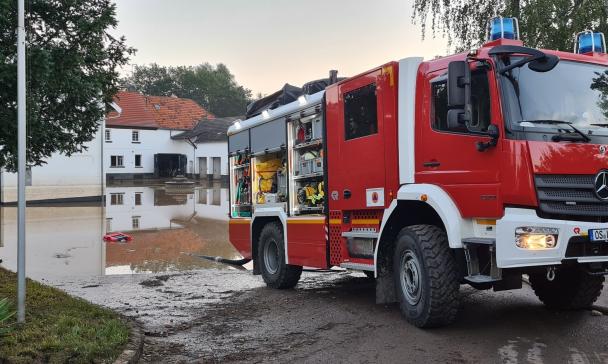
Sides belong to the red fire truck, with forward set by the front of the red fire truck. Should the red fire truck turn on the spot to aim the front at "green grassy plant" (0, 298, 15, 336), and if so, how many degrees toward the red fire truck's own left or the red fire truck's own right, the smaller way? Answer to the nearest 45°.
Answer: approximately 135° to the red fire truck's own right

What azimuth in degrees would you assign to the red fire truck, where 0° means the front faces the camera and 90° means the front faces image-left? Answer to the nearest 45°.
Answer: approximately 315°

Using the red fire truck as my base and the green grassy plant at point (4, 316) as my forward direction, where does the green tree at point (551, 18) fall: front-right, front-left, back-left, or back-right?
back-right

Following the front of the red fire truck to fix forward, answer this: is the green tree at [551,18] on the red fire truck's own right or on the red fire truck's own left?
on the red fire truck's own left

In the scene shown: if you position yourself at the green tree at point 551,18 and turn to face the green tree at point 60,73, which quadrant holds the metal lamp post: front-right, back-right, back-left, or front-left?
front-left

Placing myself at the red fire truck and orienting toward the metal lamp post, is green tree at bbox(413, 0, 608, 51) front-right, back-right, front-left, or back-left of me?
back-right

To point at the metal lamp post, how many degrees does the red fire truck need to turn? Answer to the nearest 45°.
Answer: approximately 135° to its right

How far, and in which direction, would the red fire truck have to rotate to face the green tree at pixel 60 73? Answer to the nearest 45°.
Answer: approximately 135° to its right
